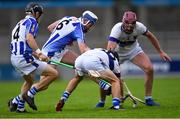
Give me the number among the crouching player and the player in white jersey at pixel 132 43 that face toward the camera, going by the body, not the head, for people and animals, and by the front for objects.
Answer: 1

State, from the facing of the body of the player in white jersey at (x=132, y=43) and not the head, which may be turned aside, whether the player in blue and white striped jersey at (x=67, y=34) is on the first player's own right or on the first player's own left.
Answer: on the first player's own right

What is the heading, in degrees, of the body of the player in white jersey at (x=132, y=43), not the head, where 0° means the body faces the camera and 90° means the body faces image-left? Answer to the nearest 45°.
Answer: approximately 0°

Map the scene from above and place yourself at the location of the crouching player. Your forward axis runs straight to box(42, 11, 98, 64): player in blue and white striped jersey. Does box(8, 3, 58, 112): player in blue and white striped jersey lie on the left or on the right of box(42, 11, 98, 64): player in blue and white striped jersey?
left
